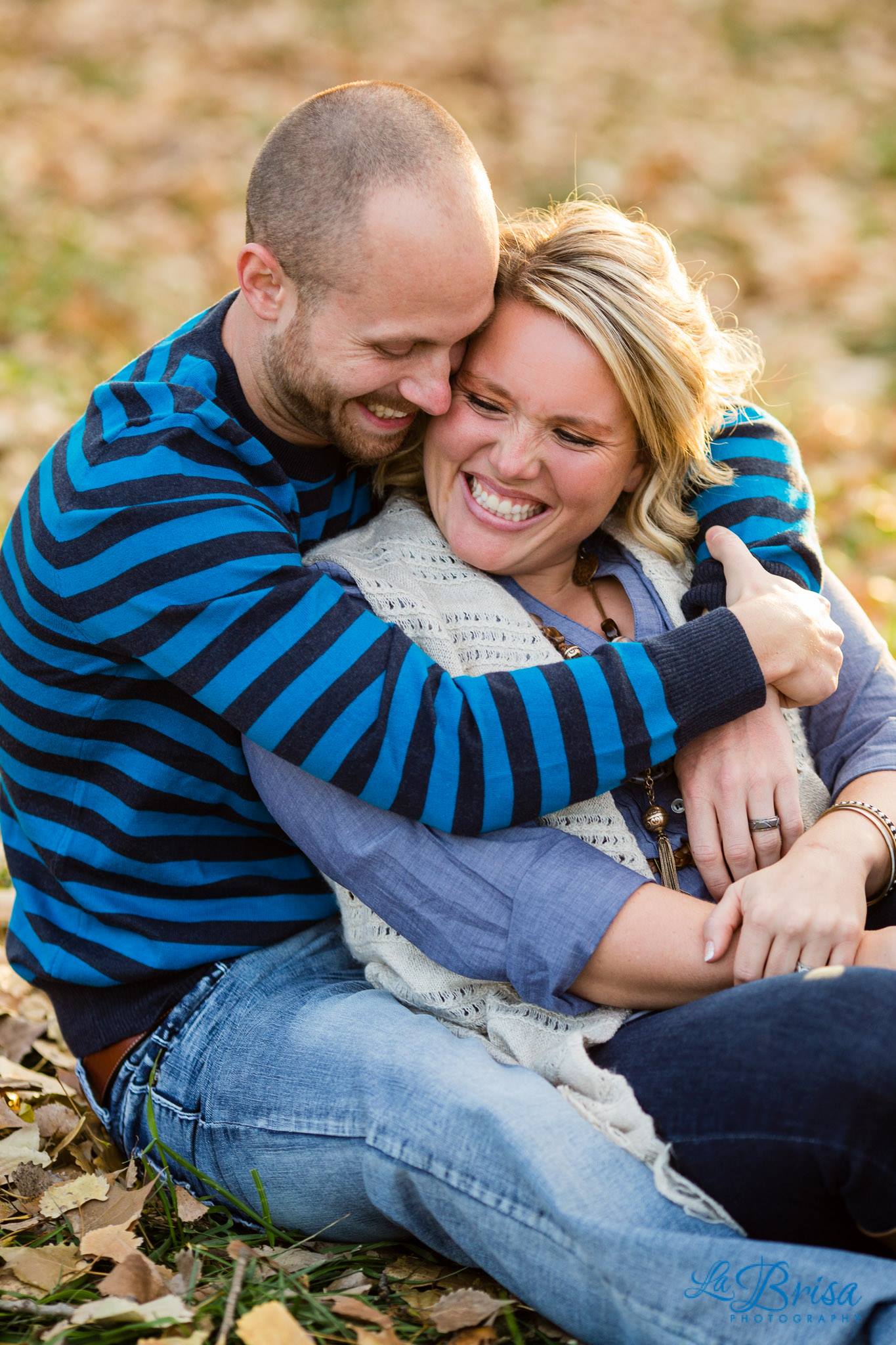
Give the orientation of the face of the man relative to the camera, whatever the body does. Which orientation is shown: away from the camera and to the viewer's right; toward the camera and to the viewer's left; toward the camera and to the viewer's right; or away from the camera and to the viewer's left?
toward the camera and to the viewer's right

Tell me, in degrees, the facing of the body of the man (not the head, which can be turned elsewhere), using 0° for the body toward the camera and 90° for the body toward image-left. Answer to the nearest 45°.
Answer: approximately 270°

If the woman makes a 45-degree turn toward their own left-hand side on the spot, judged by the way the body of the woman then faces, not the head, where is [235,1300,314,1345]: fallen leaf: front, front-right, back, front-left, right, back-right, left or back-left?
back-right

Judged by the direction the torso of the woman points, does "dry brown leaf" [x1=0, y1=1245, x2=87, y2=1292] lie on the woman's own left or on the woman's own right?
on the woman's own right

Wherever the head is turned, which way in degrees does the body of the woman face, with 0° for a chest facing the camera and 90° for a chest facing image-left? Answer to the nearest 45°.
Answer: approximately 315°
